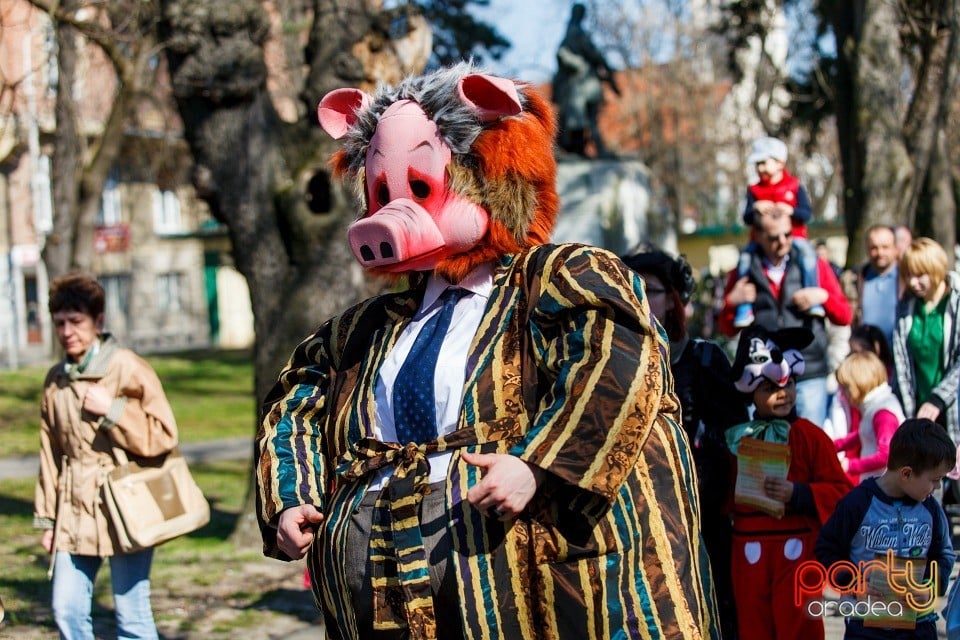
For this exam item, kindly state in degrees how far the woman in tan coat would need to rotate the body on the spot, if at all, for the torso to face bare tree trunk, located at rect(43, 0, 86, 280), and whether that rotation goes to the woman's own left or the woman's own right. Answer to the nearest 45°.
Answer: approximately 135° to the woman's own right

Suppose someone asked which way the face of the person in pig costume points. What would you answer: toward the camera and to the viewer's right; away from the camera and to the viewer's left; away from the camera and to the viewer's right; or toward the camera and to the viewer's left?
toward the camera and to the viewer's left

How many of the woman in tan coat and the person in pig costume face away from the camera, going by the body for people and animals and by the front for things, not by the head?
0

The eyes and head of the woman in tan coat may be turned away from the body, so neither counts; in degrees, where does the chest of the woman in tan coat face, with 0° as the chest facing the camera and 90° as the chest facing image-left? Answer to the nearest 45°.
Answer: approximately 45°

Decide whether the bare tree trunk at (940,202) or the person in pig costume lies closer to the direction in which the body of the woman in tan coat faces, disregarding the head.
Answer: the person in pig costume

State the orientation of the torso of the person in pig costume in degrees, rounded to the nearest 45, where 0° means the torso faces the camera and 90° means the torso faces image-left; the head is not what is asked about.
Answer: approximately 45°

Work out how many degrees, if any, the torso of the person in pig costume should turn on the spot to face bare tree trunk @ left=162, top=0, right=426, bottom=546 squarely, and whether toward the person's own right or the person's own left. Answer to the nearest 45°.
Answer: approximately 135° to the person's own right

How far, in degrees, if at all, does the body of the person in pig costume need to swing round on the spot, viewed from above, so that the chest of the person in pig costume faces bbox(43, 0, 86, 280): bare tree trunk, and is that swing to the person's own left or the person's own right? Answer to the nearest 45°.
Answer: approximately 135° to the person's own right

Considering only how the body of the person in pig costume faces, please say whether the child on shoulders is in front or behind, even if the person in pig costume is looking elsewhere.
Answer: behind

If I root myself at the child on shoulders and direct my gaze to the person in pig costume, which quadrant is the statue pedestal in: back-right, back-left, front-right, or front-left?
back-right

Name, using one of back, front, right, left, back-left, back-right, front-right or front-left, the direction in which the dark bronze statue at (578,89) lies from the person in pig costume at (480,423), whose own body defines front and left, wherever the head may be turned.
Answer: back-right

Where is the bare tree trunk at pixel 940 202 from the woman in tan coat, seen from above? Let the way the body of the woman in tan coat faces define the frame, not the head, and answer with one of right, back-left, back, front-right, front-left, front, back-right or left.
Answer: back
